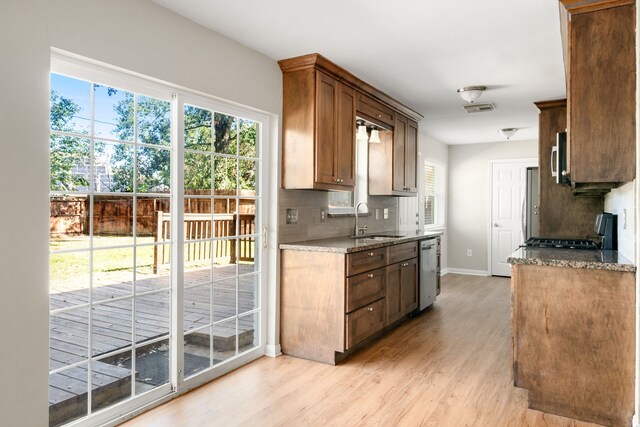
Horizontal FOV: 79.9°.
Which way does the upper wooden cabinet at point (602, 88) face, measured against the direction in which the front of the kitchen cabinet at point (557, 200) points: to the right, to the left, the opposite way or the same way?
the same way

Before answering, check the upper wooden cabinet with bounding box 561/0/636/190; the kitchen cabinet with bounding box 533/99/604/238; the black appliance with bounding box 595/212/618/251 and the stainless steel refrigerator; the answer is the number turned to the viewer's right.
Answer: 0

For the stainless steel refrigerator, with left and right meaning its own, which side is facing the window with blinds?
front

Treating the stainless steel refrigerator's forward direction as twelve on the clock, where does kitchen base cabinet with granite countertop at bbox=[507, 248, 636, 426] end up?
The kitchen base cabinet with granite countertop is roughly at 9 o'clock from the stainless steel refrigerator.

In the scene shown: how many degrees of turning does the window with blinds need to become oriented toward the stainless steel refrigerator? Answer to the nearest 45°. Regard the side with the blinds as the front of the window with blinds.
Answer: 0° — it already faces it

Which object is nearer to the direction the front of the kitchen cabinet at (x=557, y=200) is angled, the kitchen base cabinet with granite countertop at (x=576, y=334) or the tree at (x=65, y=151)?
the tree

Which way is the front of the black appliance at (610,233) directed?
to the viewer's left

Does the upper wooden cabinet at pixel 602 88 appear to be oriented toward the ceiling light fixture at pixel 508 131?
no

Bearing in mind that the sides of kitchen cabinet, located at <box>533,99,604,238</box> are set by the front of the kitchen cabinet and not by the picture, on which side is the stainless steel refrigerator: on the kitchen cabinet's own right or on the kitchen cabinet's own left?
on the kitchen cabinet's own right

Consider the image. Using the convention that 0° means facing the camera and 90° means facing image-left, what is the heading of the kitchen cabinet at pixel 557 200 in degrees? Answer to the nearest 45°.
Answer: approximately 90°

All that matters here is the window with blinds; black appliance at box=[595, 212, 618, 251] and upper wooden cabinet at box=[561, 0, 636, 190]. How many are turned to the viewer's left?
2

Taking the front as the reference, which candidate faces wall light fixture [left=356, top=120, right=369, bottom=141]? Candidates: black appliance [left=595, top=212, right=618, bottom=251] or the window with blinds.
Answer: the black appliance

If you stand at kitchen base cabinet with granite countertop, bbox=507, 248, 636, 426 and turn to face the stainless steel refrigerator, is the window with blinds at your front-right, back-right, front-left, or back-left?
front-left

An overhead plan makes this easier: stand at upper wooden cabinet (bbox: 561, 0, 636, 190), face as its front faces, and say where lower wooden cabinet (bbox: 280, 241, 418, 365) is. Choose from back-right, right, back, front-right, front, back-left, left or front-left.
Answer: front

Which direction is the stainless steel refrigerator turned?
to the viewer's left

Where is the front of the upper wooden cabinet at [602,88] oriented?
to the viewer's left

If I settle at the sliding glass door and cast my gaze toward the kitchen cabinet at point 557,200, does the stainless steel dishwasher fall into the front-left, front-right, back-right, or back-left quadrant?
front-left

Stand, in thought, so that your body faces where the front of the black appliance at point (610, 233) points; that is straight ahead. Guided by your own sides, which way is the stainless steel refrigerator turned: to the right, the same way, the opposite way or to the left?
the same way

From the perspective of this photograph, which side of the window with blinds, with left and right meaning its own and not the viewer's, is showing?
right

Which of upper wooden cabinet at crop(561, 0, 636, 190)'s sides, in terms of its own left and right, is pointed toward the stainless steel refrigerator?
right
